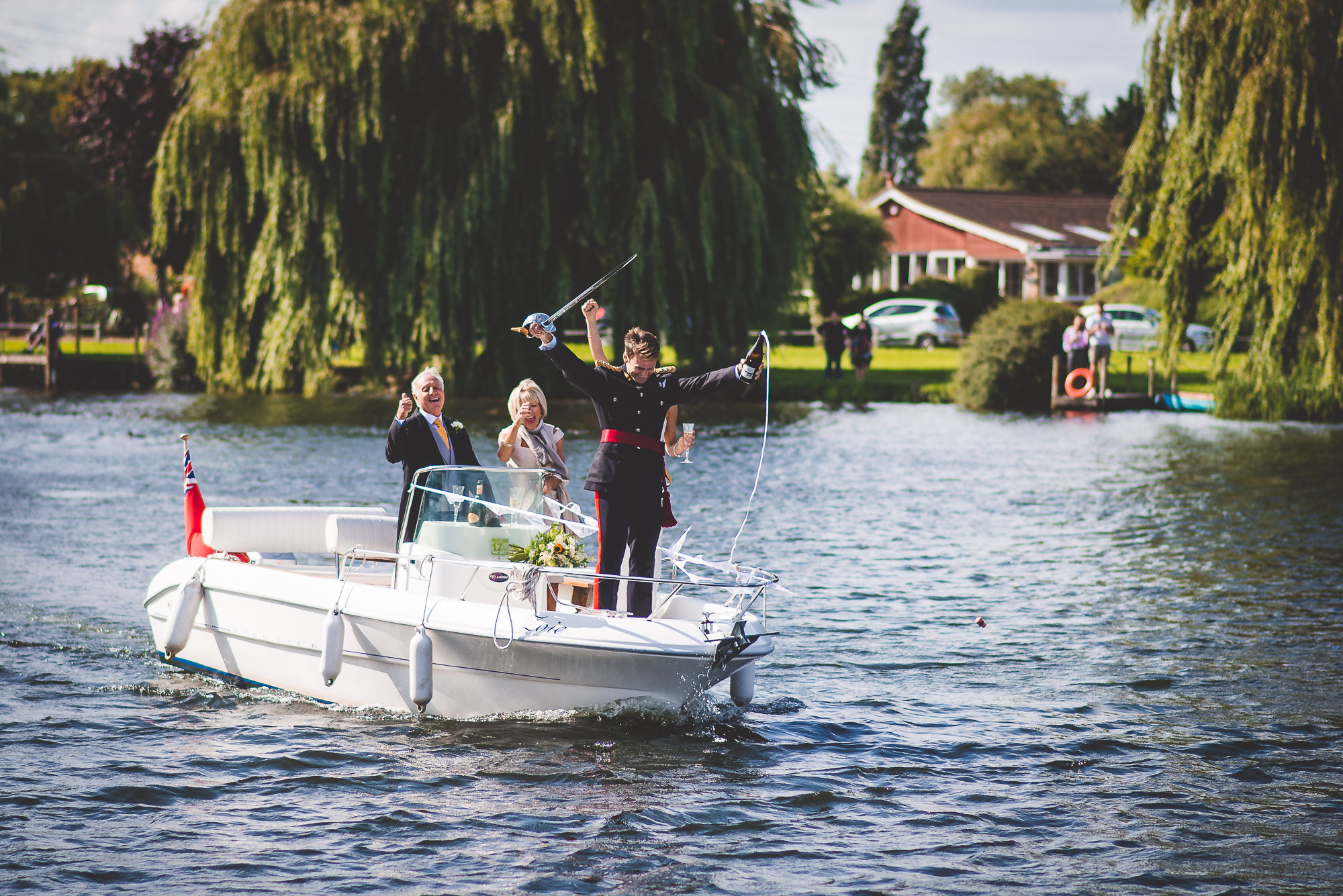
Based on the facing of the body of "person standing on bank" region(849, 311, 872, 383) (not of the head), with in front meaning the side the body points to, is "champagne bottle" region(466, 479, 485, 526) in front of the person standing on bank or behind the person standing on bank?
in front

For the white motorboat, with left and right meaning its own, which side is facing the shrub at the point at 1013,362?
left

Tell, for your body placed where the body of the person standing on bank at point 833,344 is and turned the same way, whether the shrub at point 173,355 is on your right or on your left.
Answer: on your right

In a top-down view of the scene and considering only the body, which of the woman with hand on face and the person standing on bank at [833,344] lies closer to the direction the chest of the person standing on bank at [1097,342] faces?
the woman with hand on face

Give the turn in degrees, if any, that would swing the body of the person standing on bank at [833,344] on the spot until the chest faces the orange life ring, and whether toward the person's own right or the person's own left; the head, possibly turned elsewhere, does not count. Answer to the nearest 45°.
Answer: approximately 45° to the person's own left

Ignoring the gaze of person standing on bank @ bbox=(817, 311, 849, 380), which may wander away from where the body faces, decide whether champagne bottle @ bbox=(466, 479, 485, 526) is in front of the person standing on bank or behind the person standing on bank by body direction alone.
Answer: in front

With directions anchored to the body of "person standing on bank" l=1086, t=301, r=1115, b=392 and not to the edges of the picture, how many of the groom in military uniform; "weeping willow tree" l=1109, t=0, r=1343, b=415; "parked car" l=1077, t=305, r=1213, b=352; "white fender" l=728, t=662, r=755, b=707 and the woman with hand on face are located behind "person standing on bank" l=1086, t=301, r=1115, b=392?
1

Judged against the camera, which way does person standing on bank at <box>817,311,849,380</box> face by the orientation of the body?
toward the camera

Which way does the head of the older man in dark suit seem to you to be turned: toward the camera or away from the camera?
toward the camera

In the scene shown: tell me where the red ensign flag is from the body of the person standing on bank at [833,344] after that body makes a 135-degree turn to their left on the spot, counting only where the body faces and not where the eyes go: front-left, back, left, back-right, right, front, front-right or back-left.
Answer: back-right

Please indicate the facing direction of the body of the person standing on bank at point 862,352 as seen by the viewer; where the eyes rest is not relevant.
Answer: toward the camera

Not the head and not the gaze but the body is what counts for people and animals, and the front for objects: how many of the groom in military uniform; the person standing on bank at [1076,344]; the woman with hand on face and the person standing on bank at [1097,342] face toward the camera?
4

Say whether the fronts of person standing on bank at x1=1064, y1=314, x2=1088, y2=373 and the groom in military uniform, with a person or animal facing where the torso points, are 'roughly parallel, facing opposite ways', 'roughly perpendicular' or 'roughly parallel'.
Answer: roughly parallel

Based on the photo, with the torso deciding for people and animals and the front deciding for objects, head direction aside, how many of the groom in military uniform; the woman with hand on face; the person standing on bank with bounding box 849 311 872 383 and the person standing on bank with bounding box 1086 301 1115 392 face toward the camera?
4

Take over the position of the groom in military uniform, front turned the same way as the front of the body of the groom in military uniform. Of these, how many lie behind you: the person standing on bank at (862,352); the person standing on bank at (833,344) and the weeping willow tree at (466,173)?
3
